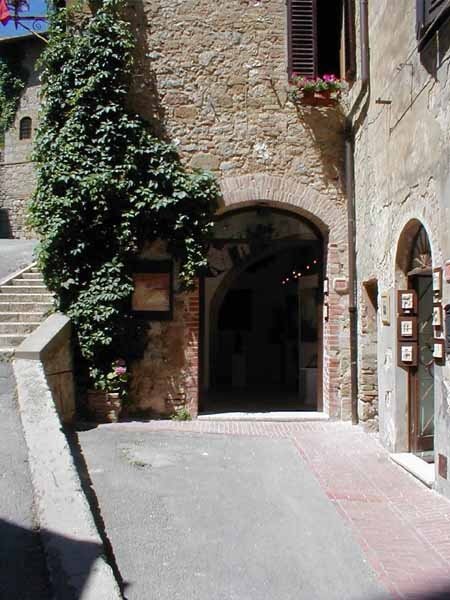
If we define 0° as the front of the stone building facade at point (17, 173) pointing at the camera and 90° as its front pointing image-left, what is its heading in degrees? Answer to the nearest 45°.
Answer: approximately 0°

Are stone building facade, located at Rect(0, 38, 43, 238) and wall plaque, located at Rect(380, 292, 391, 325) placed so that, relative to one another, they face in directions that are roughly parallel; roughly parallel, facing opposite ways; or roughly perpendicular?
roughly perpendicular

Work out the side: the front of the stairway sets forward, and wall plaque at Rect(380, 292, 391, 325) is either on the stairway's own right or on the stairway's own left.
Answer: on the stairway's own left

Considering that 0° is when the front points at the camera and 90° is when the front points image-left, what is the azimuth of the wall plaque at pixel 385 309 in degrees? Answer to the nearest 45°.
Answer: approximately 45°

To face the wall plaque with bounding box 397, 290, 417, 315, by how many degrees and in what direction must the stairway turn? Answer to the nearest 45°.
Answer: approximately 45° to its left

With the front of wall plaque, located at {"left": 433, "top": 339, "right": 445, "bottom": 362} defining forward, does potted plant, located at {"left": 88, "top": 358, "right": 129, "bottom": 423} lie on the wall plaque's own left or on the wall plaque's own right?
on the wall plaque's own right
